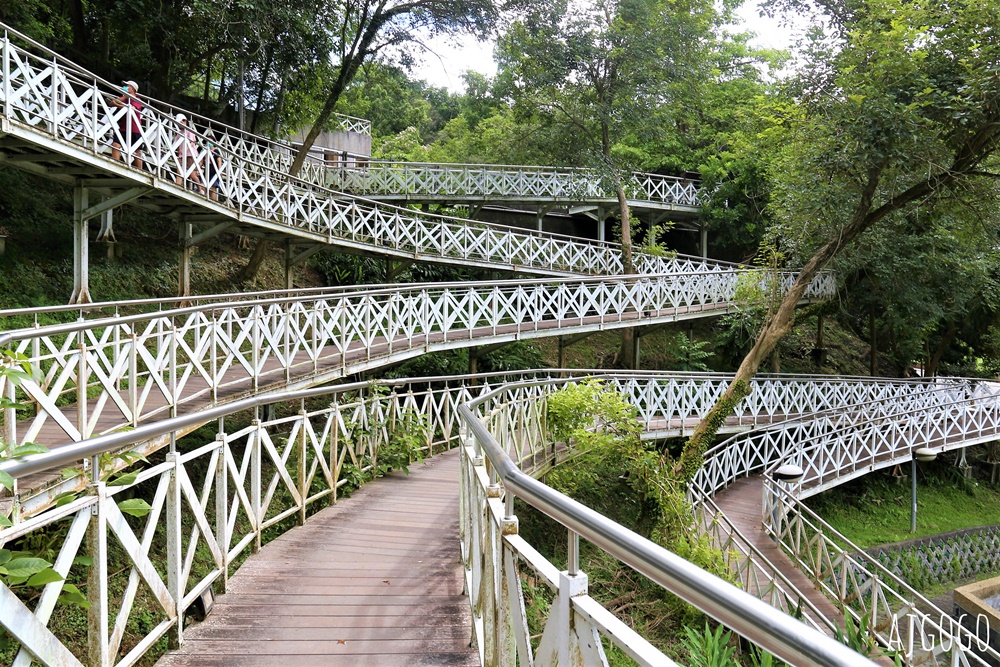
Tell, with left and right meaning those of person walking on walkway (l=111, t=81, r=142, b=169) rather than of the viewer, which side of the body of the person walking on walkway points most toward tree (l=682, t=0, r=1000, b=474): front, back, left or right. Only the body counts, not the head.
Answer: back

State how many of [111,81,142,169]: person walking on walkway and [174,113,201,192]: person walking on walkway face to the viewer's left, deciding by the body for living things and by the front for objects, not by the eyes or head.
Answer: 2

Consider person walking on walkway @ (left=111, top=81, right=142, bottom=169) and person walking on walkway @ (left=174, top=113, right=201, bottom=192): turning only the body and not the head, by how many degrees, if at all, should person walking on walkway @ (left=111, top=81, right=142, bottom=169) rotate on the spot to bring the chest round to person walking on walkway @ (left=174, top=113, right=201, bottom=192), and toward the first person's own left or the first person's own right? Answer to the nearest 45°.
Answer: approximately 135° to the first person's own right

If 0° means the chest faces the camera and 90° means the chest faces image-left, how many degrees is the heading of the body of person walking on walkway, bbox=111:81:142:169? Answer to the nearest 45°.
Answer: approximately 90°

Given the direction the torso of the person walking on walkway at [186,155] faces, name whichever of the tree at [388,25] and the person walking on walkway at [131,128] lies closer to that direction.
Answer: the person walking on walkway
